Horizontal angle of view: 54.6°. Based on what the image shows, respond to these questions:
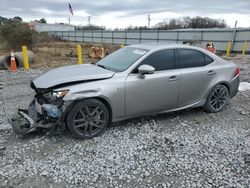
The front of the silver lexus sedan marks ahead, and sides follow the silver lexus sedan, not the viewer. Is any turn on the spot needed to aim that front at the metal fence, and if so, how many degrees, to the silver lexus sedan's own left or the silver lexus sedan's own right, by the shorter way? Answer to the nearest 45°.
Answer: approximately 135° to the silver lexus sedan's own right

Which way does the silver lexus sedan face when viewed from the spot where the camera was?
facing the viewer and to the left of the viewer
